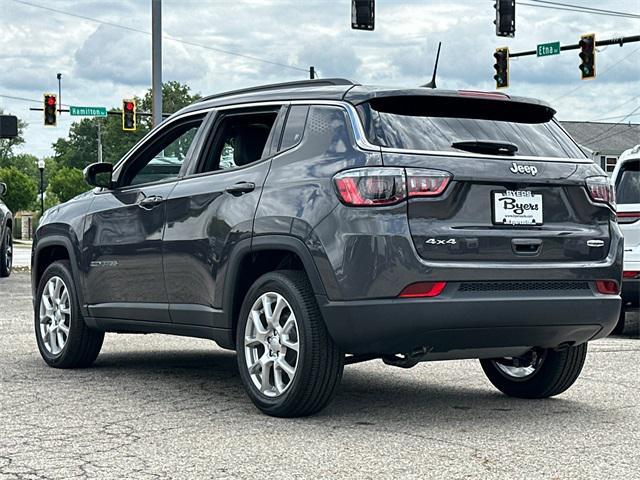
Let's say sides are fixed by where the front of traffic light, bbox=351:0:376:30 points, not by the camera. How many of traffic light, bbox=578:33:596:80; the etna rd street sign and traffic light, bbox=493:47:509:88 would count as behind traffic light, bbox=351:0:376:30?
0

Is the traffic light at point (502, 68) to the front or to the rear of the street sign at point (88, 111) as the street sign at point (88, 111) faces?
to the front

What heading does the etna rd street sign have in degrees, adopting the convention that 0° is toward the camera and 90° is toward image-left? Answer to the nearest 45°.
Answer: approximately 45°

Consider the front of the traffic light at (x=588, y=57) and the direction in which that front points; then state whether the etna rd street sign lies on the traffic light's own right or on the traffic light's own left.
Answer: on the traffic light's own right

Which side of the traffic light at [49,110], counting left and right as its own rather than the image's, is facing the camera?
front

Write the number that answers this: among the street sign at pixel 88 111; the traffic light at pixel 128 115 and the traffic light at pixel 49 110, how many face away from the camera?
0

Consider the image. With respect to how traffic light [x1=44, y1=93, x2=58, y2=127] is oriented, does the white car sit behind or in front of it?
in front

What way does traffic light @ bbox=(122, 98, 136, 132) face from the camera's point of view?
toward the camera

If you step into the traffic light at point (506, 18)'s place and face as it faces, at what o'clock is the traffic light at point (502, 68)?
the traffic light at point (502, 68) is roughly at 12 o'clock from the traffic light at point (506, 18).

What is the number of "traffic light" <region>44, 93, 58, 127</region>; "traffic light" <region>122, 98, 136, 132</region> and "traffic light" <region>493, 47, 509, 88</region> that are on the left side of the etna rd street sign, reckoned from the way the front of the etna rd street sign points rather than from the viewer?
0

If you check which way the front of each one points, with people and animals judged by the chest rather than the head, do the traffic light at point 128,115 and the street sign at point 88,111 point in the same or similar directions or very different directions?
same or similar directions

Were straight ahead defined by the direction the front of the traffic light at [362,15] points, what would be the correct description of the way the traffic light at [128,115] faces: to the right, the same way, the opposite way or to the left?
the opposite way
